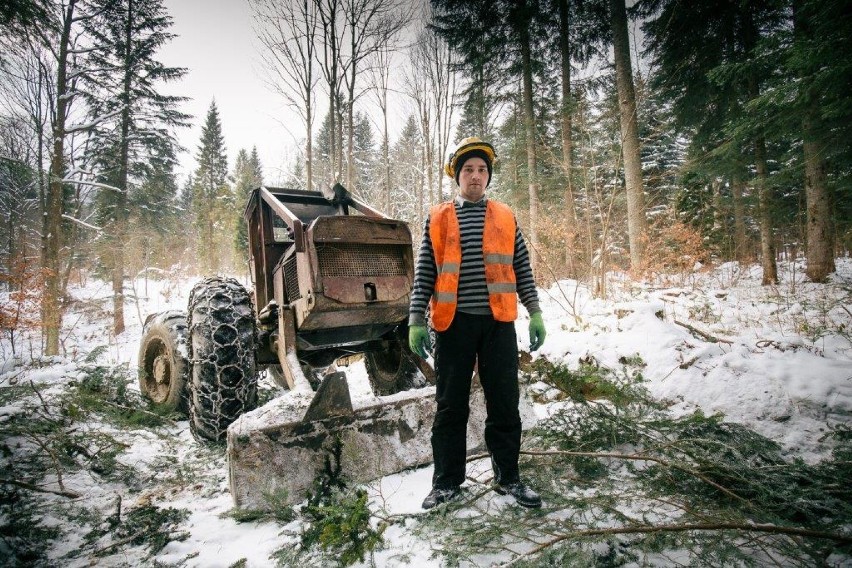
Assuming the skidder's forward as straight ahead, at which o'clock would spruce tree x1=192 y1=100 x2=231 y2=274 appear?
The spruce tree is roughly at 7 o'clock from the skidder.

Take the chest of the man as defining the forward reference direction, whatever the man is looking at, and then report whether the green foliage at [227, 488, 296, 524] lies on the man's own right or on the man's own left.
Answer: on the man's own right

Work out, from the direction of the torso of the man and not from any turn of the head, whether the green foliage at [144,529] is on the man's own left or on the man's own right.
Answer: on the man's own right

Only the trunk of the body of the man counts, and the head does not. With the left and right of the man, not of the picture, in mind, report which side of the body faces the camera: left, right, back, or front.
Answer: front

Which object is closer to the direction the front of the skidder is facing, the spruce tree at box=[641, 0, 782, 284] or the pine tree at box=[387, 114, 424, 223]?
the spruce tree

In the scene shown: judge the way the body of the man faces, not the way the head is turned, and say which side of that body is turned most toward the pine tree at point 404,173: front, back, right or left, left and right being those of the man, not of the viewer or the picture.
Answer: back

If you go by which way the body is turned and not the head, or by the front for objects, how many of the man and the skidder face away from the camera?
0

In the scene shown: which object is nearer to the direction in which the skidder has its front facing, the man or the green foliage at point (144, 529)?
the man

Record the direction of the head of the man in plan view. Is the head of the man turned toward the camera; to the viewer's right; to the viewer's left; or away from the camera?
toward the camera

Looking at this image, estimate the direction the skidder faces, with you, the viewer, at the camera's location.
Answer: facing the viewer and to the right of the viewer
